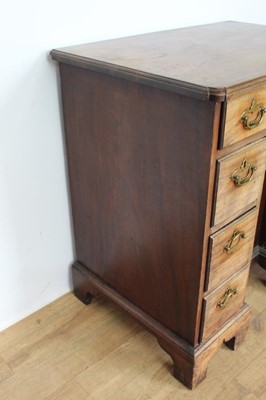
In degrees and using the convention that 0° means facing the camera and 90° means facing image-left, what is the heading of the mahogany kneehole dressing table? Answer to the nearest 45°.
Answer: approximately 315°
